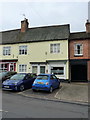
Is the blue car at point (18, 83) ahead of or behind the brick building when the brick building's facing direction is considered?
ahead

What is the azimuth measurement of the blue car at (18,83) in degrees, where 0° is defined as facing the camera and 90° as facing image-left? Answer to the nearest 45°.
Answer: approximately 45°

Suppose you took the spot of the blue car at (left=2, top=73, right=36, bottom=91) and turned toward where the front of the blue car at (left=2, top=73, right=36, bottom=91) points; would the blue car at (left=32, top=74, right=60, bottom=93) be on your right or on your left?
on your left

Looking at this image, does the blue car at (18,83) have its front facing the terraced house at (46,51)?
no

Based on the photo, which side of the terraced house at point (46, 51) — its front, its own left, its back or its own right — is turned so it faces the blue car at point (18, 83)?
front

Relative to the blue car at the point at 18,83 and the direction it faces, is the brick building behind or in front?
behind

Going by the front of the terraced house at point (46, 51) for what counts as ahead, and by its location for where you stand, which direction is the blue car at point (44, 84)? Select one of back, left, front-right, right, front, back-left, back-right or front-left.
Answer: front

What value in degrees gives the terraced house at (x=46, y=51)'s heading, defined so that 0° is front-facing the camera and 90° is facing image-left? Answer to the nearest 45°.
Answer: approximately 0°

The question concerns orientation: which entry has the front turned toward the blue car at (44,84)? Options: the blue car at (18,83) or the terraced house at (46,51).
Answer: the terraced house

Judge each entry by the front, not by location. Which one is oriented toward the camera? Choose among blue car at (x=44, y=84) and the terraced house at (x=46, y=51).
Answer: the terraced house

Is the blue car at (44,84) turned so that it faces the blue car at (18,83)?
no
